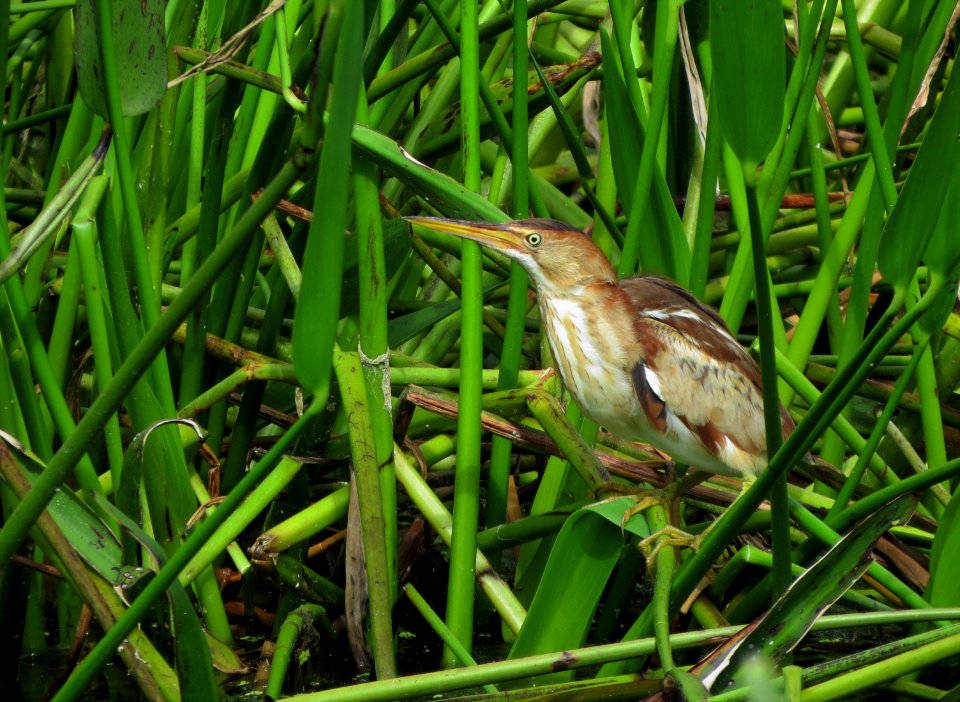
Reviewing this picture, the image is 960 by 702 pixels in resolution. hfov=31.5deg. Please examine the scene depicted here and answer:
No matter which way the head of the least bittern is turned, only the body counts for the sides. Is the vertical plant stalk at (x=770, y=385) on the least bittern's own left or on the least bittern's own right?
on the least bittern's own left

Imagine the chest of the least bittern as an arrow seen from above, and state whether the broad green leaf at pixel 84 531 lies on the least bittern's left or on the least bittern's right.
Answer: on the least bittern's left

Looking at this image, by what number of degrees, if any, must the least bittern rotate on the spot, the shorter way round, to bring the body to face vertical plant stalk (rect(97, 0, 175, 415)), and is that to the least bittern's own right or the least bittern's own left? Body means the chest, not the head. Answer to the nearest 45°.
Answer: approximately 45° to the least bittern's own left

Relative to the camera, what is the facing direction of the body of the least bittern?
to the viewer's left

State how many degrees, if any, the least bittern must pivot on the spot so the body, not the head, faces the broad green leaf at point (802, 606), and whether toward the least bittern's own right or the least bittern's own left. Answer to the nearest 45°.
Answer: approximately 90° to the least bittern's own left
